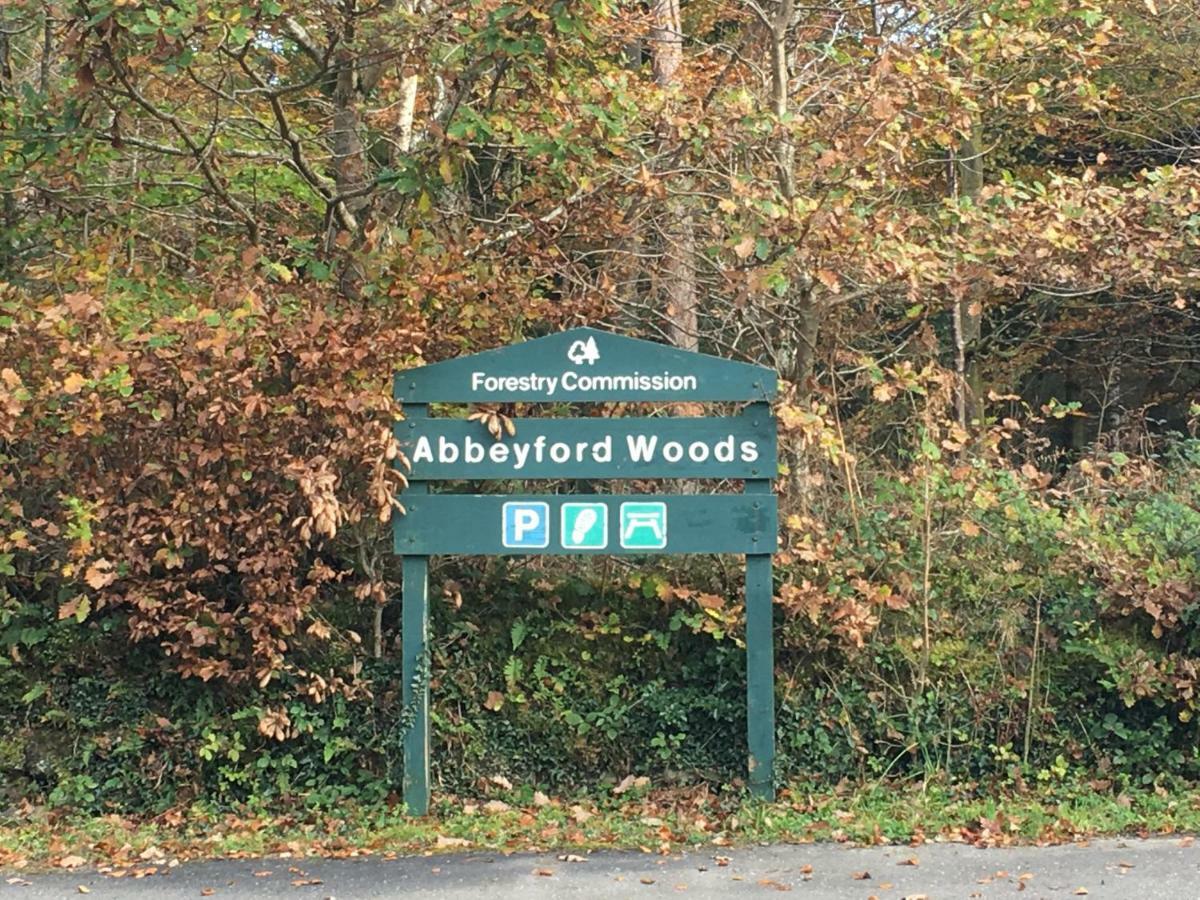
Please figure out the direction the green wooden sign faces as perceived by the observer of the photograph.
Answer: facing the viewer
